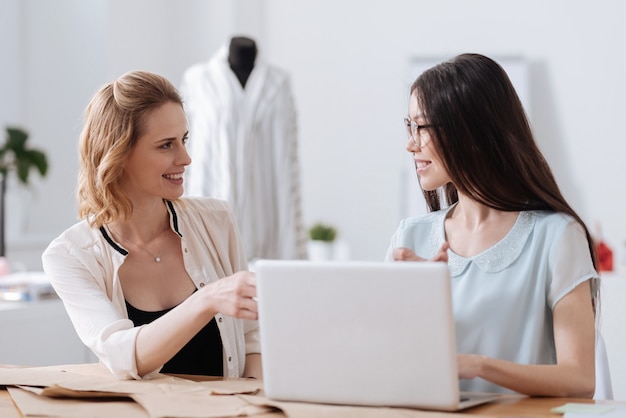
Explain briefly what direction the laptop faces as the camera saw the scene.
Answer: facing away from the viewer and to the right of the viewer

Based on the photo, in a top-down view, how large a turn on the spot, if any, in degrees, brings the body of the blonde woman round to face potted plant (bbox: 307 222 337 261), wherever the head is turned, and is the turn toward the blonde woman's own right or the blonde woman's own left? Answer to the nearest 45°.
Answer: approximately 135° to the blonde woman's own left

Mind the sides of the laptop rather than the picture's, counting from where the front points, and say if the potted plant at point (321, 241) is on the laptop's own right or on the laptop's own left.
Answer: on the laptop's own left

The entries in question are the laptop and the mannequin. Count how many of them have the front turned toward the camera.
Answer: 1

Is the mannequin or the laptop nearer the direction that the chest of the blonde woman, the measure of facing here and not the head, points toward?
the laptop

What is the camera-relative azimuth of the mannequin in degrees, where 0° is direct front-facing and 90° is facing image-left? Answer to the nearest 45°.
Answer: approximately 0°

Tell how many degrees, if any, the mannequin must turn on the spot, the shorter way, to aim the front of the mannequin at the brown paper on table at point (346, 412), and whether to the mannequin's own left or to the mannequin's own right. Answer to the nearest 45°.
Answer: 0° — it already faces it

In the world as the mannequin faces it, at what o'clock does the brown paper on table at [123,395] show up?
The brown paper on table is roughly at 12 o'clock from the mannequin.

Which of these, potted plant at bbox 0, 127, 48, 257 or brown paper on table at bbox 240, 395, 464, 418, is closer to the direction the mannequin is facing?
the brown paper on table
